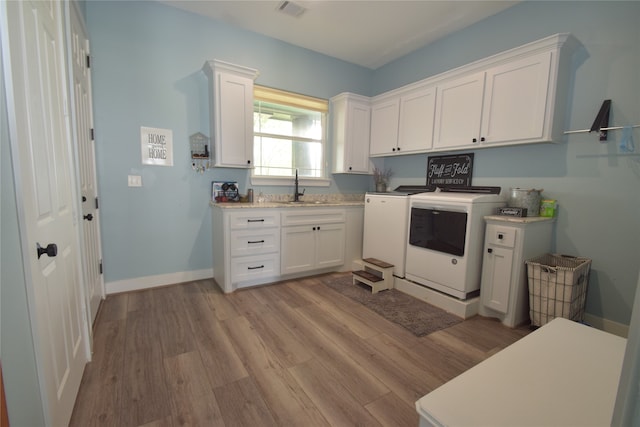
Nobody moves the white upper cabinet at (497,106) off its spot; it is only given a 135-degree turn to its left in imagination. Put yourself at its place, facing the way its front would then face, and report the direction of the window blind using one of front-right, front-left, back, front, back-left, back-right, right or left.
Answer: back

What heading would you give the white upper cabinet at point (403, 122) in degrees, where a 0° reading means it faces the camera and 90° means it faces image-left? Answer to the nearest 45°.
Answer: approximately 45°

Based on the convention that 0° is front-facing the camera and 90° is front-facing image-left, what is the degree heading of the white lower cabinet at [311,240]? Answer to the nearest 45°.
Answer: approximately 315°

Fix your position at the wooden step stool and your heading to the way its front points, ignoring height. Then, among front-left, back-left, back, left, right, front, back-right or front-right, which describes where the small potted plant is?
back-right

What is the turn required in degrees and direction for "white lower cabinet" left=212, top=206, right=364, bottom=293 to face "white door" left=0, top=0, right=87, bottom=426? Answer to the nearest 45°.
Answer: approximately 90° to its right

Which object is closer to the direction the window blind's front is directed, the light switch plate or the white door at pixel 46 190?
the white door

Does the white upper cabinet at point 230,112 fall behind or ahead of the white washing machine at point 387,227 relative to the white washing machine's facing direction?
ahead
